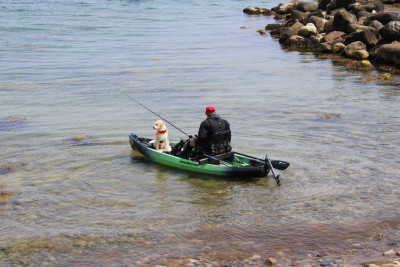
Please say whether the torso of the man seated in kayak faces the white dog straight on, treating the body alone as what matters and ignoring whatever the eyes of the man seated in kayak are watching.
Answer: yes

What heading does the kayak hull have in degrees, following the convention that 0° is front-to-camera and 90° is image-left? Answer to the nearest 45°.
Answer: approximately 135°

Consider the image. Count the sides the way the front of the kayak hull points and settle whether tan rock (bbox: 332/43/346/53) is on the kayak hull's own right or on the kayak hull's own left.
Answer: on the kayak hull's own right

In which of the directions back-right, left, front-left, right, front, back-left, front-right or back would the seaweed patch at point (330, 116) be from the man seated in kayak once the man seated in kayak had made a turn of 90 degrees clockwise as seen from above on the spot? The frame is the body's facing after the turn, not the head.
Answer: front

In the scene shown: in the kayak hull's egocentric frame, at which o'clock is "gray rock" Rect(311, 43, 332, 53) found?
The gray rock is roughly at 2 o'clock from the kayak hull.

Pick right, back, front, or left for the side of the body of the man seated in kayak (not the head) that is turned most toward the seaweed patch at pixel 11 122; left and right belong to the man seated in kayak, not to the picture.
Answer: front

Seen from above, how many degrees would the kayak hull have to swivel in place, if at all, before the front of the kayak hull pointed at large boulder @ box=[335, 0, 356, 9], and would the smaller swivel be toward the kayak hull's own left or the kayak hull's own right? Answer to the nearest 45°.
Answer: approximately 45° to the kayak hull's own right

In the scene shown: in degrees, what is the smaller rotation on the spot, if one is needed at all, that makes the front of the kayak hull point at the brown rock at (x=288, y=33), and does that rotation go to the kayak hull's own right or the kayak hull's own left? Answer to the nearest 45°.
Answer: approximately 45° to the kayak hull's own right

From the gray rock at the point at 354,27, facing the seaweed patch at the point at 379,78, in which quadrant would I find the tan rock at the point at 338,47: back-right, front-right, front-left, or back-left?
front-right

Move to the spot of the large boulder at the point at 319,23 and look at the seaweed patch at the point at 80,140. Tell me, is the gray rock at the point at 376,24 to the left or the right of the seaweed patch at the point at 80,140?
left

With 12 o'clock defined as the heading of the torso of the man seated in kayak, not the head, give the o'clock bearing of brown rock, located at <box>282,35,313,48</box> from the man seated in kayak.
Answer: The brown rock is roughly at 2 o'clock from the man seated in kayak.

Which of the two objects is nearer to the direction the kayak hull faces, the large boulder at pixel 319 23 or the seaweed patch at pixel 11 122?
the seaweed patch

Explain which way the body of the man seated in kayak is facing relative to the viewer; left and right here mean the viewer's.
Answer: facing away from the viewer and to the left of the viewer

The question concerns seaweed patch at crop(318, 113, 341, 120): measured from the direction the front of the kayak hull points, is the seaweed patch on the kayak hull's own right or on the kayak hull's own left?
on the kayak hull's own right

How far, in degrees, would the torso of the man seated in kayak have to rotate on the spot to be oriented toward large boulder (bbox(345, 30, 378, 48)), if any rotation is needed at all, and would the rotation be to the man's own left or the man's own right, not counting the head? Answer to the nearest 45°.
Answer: approximately 90° to the man's own right

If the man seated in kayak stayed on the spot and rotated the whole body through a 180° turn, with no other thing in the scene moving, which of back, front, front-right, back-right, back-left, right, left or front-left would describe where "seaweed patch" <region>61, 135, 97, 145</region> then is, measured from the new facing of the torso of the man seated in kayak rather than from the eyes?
back
